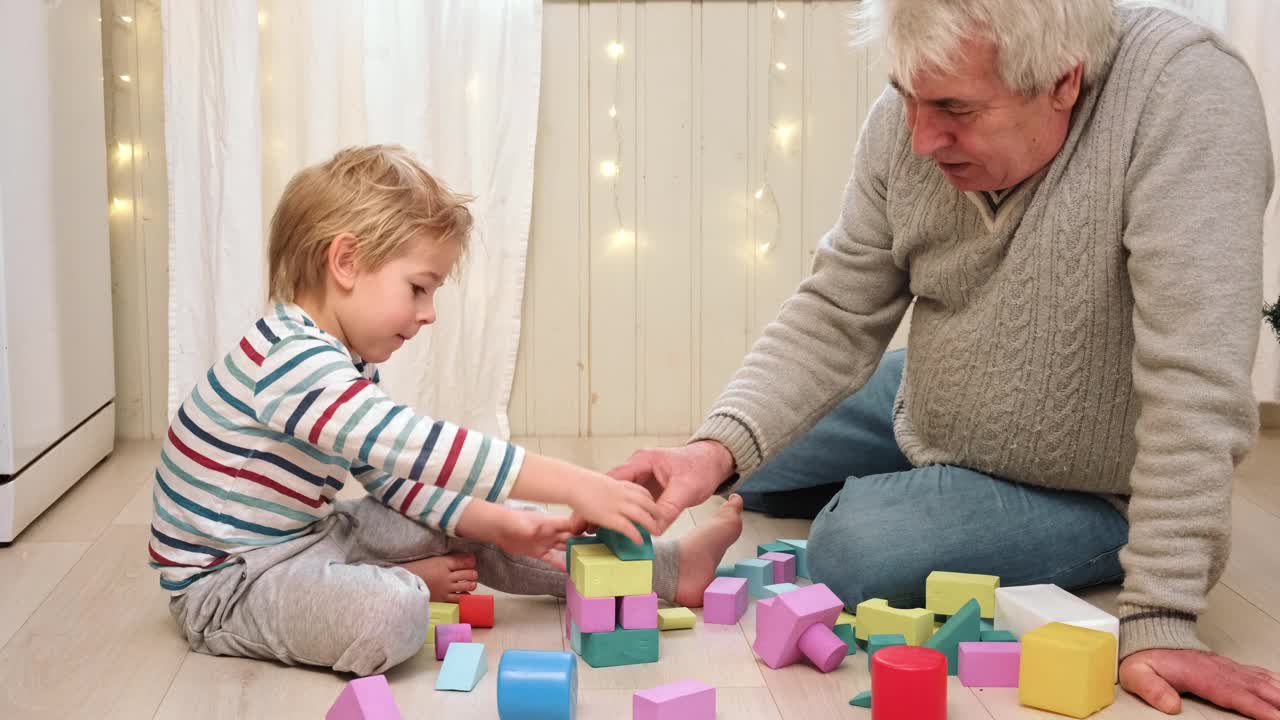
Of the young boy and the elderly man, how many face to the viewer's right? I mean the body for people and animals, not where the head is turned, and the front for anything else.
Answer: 1

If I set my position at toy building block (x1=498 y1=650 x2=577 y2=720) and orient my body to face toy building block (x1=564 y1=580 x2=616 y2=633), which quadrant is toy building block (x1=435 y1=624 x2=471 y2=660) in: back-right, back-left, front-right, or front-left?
front-left

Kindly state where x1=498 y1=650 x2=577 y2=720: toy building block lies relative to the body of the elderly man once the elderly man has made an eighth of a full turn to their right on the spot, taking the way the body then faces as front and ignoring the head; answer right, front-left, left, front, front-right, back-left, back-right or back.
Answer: front-left

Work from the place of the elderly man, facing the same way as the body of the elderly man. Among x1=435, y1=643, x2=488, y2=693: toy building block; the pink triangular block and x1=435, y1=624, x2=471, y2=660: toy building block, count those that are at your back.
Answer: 0

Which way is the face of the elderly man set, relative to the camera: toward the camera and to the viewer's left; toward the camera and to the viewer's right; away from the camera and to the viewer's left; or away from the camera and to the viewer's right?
toward the camera and to the viewer's left

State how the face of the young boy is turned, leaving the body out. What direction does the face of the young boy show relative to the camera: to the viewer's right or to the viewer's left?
to the viewer's right

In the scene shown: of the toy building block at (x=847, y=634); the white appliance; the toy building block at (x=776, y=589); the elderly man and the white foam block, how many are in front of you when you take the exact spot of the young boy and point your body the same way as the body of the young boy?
4

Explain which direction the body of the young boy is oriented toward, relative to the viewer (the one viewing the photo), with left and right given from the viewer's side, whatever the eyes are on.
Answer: facing to the right of the viewer

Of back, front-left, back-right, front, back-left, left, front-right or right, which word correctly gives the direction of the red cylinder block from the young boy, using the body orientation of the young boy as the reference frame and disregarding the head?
front-right

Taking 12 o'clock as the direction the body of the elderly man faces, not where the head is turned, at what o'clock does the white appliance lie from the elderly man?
The white appliance is roughly at 2 o'clock from the elderly man.

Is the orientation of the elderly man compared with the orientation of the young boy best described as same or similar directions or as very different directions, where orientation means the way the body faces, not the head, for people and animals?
very different directions

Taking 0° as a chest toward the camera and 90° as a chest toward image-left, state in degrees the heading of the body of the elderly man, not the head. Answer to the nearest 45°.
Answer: approximately 45°
